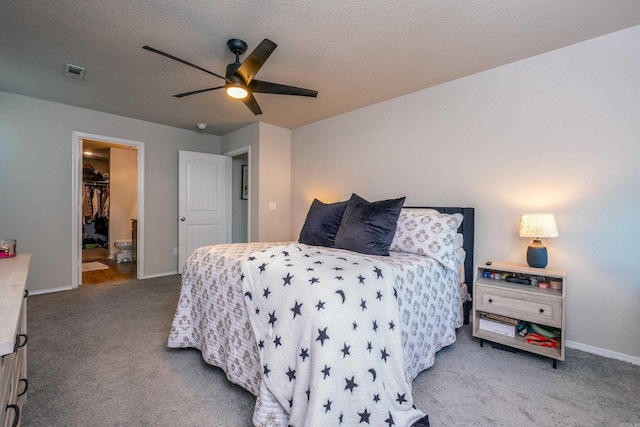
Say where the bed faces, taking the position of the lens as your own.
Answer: facing the viewer and to the left of the viewer

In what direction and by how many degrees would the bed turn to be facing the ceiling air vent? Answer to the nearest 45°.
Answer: approximately 90° to its right

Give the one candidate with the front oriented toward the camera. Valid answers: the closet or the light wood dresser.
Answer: the closet

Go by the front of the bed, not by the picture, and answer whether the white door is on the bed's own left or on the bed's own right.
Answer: on the bed's own right

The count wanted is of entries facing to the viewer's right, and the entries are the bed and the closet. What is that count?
0

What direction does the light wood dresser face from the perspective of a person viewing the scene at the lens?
facing to the right of the viewer

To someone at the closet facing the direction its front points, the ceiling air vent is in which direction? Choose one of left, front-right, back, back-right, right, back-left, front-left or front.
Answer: front

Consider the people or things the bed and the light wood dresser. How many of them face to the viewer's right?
1

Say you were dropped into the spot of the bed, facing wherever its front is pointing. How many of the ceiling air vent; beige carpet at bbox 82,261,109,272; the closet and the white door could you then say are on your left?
0

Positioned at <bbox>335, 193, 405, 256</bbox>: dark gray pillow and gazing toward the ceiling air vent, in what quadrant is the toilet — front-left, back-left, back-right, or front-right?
front-right

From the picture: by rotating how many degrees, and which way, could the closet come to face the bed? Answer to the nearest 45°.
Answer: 0° — it already faces it

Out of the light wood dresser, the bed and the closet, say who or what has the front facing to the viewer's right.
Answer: the light wood dresser

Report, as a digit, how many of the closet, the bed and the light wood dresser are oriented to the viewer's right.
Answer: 1

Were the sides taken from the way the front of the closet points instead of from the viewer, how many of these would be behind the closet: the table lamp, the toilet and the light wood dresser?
0

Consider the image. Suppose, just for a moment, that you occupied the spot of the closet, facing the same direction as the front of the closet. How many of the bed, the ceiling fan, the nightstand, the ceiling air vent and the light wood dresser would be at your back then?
0

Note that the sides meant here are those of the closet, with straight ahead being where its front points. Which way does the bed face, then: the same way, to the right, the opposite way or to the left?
to the right

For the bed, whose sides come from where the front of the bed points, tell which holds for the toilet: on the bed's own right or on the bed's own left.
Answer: on the bed's own right

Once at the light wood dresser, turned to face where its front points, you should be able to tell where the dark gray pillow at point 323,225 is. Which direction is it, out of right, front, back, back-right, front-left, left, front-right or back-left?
front

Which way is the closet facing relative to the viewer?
toward the camera
